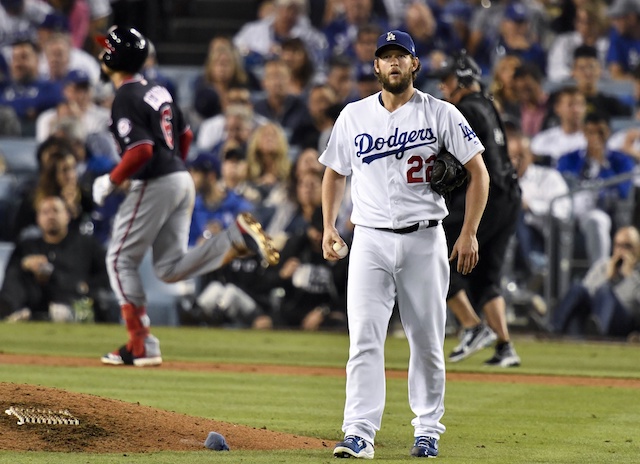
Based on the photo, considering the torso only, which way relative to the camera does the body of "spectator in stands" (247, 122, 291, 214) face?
toward the camera

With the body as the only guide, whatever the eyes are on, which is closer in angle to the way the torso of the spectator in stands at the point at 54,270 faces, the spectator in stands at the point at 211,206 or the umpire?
the umpire

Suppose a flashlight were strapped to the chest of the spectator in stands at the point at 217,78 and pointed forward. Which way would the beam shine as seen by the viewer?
toward the camera

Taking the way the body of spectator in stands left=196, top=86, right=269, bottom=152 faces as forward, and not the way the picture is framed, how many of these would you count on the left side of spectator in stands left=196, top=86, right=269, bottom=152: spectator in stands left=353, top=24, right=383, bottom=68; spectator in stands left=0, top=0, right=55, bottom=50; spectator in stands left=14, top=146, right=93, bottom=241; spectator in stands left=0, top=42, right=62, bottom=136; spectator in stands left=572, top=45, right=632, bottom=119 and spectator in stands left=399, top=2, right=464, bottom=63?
3

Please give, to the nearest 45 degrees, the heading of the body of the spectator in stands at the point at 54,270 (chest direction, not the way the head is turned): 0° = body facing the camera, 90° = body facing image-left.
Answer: approximately 0°

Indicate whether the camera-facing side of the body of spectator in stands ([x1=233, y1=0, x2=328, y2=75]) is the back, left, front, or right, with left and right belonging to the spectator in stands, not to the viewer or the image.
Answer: front

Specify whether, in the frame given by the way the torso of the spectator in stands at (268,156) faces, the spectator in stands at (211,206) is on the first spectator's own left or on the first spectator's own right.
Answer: on the first spectator's own right

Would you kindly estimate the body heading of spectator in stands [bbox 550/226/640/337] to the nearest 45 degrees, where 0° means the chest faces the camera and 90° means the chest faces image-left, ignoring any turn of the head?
approximately 45°

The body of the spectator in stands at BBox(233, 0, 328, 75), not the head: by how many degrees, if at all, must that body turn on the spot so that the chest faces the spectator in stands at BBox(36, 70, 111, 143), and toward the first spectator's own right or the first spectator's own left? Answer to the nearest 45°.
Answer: approximately 45° to the first spectator's own right
